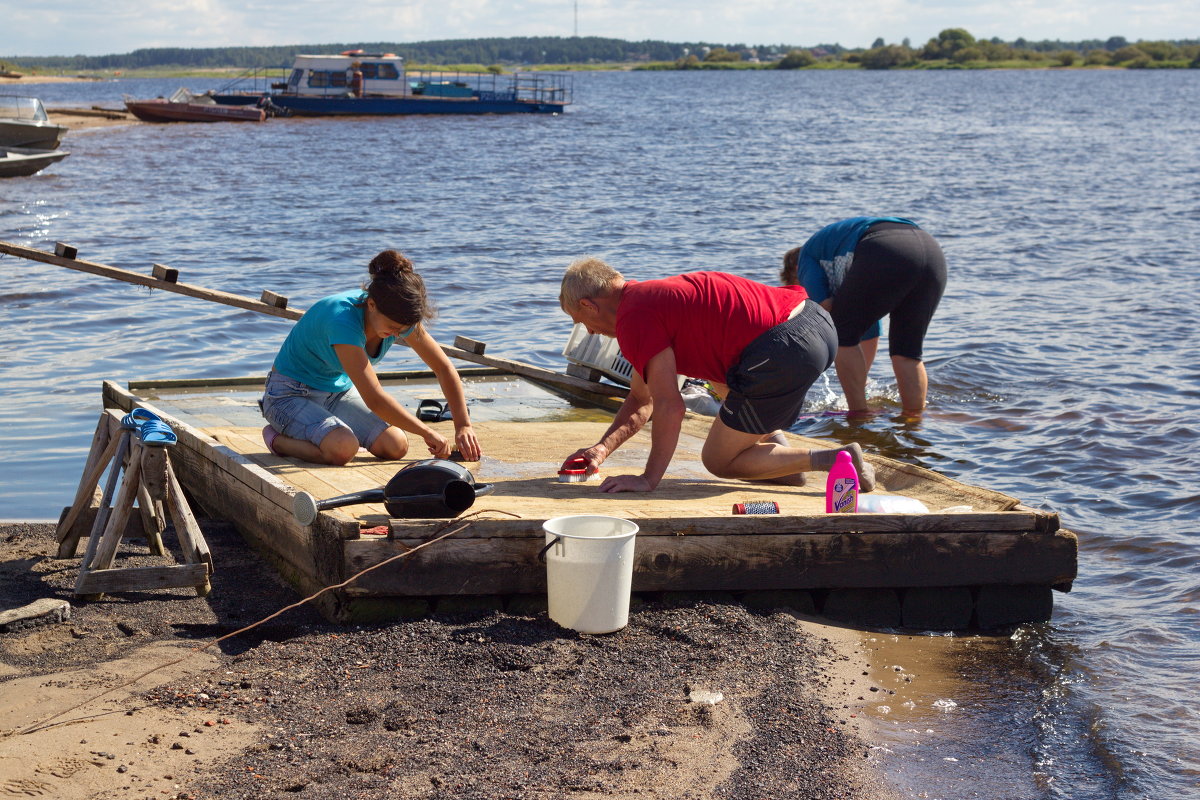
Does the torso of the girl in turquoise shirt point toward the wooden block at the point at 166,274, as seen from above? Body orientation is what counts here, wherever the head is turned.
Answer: no

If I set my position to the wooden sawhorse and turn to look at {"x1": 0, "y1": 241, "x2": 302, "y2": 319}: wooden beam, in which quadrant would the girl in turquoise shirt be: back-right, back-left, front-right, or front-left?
front-right

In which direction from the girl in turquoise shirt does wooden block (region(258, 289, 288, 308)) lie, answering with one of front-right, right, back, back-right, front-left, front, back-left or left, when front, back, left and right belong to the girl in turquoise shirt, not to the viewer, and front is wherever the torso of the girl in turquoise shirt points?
back-left

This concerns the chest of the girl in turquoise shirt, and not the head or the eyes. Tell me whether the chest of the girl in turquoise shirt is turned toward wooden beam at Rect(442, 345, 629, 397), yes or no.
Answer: no

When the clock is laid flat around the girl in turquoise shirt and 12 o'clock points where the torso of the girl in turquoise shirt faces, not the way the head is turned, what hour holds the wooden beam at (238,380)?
The wooden beam is roughly at 7 o'clock from the girl in turquoise shirt.

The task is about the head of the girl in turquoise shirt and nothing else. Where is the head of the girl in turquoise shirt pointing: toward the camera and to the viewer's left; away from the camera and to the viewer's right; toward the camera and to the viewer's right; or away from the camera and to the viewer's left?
toward the camera and to the viewer's right

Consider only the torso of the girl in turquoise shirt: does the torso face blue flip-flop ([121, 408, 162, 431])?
no

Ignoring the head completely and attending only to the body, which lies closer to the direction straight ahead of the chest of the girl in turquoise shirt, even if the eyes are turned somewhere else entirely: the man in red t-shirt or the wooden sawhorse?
the man in red t-shirt

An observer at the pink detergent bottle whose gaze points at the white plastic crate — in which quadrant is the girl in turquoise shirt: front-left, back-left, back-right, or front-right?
front-left

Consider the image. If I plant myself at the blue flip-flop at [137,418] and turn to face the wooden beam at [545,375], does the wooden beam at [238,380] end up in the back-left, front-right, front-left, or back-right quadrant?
front-left

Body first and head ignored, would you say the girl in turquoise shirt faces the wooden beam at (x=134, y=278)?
no
